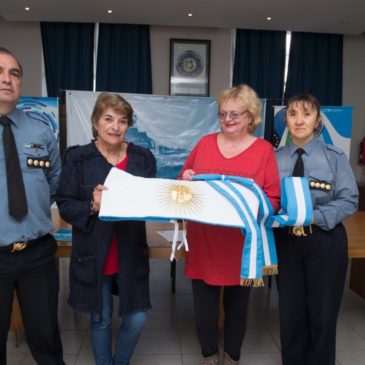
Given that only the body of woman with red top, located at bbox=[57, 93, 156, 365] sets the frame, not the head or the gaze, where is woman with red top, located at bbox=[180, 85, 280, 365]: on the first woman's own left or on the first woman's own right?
on the first woman's own left

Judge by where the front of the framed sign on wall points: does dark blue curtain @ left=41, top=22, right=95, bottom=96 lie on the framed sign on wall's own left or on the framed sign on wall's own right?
on the framed sign on wall's own right

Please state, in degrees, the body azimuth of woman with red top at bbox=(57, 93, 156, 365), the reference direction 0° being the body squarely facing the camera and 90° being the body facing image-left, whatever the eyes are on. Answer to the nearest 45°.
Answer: approximately 0°

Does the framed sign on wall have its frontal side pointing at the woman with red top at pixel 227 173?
yes

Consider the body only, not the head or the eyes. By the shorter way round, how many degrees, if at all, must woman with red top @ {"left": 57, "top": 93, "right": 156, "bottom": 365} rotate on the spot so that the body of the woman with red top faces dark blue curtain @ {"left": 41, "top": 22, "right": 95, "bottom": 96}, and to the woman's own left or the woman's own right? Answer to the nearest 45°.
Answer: approximately 180°

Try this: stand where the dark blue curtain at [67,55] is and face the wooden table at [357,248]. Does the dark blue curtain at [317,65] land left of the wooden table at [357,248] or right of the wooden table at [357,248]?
left

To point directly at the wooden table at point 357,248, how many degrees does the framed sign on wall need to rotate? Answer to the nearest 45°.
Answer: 0° — it already faces it

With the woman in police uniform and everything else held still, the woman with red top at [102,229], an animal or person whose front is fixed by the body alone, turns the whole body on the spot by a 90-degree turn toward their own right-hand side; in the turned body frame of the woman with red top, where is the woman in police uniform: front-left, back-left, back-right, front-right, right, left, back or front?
back

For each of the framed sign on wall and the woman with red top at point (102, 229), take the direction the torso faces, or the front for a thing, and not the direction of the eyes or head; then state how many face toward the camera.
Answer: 2

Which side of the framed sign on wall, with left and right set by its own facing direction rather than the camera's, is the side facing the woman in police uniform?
front

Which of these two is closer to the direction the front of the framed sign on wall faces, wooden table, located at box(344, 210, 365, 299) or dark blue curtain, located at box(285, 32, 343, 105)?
the wooden table

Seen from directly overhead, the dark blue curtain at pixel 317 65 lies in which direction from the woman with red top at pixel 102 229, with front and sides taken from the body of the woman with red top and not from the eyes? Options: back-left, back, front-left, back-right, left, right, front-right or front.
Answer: back-left

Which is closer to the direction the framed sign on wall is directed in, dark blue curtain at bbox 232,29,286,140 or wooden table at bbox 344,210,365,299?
the wooden table

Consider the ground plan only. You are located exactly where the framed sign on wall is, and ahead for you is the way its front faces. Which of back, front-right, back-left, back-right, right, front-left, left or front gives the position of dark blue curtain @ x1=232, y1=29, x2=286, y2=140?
left

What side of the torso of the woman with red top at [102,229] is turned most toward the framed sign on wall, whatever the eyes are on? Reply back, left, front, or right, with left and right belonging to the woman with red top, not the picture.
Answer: back

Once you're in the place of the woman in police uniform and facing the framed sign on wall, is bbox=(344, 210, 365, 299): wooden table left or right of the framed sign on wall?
right

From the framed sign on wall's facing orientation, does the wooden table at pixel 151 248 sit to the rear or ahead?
ahead

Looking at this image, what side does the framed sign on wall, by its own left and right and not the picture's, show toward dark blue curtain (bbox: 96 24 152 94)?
right

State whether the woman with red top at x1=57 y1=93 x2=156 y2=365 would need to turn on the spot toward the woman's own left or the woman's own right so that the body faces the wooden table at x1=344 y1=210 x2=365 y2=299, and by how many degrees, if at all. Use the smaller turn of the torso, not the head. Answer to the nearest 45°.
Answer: approximately 135° to the woman's own left
